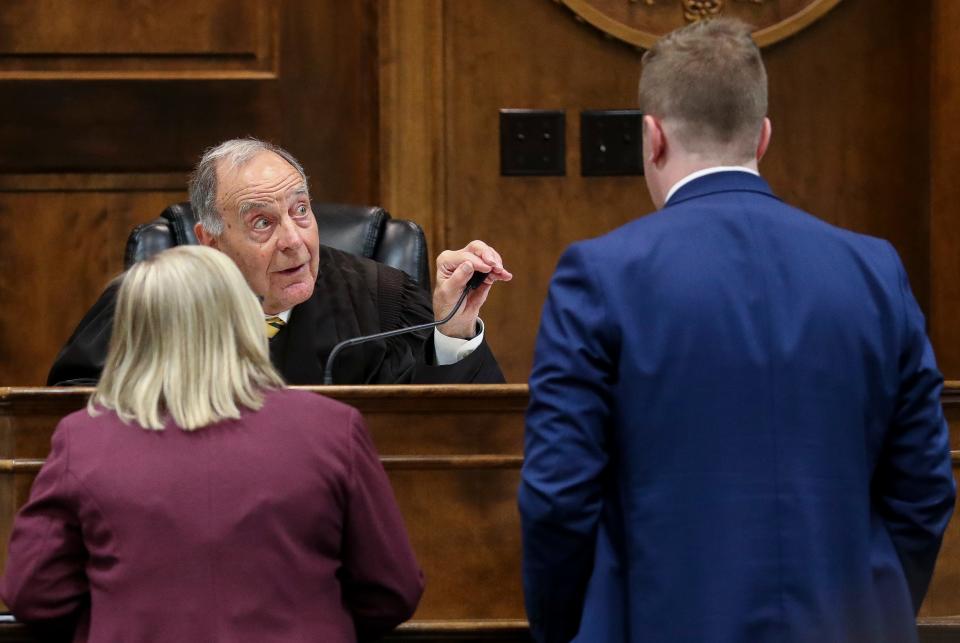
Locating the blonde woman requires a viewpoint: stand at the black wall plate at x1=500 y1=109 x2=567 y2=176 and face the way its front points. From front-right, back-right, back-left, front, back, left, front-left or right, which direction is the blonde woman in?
front

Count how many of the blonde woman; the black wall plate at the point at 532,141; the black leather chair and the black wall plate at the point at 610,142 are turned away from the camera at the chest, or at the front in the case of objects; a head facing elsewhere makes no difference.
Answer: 1

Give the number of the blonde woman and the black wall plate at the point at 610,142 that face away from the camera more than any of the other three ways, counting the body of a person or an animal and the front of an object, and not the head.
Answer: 1

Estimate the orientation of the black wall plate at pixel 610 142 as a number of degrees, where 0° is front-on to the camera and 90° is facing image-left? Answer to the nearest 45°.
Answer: approximately 0°

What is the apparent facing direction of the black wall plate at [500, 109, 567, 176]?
toward the camera

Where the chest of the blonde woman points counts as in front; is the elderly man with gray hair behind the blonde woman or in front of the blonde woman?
in front

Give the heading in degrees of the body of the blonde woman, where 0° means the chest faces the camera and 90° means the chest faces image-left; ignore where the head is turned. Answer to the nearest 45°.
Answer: approximately 180°

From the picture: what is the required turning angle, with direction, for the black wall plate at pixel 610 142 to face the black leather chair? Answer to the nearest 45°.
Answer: approximately 45° to its right

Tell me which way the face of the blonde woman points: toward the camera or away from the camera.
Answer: away from the camera

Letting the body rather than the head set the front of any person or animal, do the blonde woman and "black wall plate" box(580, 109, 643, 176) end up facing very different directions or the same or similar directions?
very different directions

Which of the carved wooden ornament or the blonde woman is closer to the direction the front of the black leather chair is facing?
the blonde woman

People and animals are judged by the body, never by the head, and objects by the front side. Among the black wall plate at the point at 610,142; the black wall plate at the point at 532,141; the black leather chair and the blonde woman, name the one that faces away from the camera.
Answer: the blonde woman
